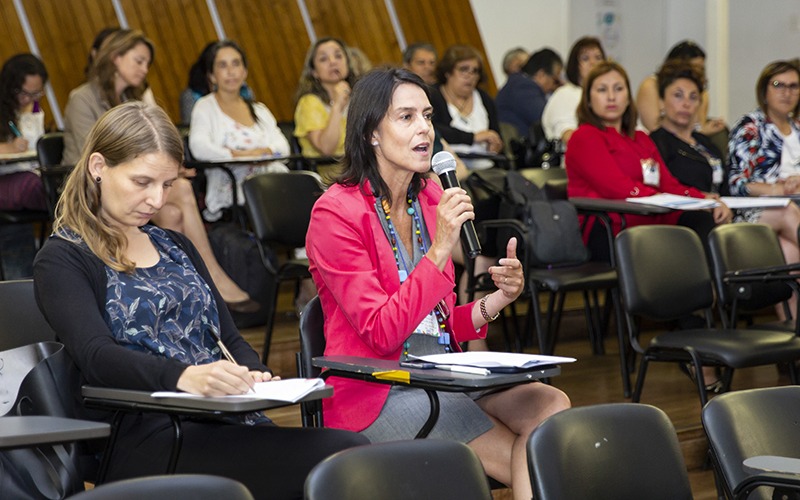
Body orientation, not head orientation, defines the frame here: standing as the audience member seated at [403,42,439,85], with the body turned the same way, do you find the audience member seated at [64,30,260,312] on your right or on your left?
on your right

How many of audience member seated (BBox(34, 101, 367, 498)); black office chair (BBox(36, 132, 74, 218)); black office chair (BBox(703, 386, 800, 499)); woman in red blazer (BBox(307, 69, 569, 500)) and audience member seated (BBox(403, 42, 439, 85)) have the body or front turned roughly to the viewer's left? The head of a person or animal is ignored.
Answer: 0

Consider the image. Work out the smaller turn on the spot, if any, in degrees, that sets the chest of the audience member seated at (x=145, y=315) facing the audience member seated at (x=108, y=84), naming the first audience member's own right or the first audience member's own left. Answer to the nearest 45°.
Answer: approximately 135° to the first audience member's own left

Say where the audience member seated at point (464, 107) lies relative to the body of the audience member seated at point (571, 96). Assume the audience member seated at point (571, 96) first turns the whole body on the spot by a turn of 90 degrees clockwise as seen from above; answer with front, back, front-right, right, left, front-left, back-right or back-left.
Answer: front

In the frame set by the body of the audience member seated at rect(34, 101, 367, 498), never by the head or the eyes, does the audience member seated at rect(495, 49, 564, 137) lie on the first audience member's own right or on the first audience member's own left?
on the first audience member's own left

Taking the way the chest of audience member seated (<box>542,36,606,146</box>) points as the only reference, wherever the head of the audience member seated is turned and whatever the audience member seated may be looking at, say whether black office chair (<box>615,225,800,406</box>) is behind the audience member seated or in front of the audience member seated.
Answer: in front

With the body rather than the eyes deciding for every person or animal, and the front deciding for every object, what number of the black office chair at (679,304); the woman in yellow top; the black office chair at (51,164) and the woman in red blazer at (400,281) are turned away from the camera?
0

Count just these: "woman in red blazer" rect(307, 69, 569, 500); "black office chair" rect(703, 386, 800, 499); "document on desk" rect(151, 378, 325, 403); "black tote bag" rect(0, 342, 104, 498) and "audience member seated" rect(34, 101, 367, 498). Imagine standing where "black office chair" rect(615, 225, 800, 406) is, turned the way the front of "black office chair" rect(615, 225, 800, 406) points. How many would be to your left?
0

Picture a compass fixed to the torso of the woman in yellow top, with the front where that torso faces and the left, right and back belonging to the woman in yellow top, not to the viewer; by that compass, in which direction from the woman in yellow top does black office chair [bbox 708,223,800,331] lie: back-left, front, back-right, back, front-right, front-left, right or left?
front

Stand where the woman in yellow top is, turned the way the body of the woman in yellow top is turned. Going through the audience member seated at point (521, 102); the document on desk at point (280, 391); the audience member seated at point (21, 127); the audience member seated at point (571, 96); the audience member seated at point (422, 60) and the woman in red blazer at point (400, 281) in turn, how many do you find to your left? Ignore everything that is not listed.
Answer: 3

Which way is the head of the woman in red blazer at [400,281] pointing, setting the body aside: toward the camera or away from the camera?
toward the camera

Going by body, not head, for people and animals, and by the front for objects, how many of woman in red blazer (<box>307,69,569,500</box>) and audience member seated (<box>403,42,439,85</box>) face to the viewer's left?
0

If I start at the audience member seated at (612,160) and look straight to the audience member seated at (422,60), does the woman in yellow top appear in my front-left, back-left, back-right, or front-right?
front-left

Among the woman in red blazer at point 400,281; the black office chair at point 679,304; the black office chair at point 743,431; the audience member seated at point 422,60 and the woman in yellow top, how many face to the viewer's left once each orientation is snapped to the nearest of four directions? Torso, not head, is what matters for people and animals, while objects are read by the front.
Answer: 0

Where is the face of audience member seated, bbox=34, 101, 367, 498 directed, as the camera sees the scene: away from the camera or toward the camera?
toward the camera

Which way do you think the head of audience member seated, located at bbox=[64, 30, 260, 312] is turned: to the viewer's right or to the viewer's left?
to the viewer's right

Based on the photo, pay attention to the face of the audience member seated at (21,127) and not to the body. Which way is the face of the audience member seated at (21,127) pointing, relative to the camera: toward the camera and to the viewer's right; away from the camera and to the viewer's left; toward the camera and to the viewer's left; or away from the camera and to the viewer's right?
toward the camera and to the viewer's right
